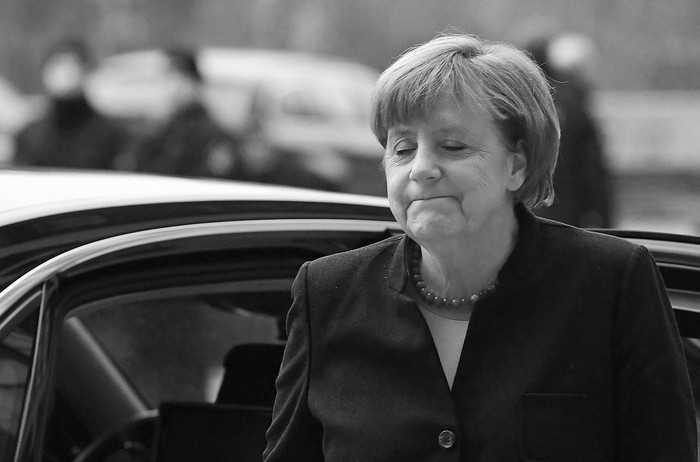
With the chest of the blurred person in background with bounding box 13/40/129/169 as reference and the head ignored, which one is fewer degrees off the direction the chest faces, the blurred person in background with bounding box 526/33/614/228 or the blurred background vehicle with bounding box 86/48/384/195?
the blurred person in background

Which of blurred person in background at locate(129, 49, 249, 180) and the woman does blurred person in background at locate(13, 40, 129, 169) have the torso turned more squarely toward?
the woman

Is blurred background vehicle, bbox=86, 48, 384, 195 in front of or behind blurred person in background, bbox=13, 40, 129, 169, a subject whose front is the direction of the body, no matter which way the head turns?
behind

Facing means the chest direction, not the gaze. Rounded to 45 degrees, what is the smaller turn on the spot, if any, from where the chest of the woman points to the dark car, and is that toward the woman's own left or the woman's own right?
approximately 90° to the woman's own right

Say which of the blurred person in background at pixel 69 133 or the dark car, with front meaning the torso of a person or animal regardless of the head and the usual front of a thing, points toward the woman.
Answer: the blurred person in background

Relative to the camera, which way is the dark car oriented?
to the viewer's left

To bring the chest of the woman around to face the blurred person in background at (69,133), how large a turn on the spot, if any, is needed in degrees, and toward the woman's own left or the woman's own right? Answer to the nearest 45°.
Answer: approximately 90° to the woman's own right

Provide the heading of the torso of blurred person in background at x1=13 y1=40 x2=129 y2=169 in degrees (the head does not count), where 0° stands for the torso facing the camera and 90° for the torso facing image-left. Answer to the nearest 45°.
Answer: approximately 0°

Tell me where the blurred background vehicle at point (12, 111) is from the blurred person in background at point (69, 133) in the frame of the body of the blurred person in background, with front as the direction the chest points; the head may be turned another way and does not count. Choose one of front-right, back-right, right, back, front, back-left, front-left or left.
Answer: back
